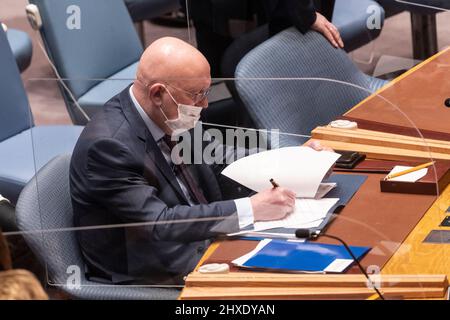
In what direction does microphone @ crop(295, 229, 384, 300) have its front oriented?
to the viewer's left

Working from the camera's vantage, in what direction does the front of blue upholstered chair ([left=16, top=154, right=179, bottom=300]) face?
facing to the right of the viewer

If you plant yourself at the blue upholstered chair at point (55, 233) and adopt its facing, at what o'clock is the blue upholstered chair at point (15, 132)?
the blue upholstered chair at point (15, 132) is roughly at 9 o'clock from the blue upholstered chair at point (55, 233).

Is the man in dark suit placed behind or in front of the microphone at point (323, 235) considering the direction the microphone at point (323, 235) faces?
in front

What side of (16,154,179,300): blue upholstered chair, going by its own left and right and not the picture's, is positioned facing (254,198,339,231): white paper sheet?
front

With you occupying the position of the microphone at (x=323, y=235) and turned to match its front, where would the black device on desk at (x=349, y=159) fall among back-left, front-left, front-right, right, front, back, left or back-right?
right

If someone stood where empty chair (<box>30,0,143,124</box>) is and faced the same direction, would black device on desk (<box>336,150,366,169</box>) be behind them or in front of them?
in front

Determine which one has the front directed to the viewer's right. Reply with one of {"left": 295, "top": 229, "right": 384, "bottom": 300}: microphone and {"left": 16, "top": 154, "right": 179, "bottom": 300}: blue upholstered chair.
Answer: the blue upholstered chair

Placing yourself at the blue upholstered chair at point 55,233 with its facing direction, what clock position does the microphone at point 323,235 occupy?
The microphone is roughly at 1 o'clock from the blue upholstered chair.

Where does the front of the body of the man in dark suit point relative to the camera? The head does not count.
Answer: to the viewer's right

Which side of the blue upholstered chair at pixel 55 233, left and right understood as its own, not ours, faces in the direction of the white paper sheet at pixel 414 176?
front

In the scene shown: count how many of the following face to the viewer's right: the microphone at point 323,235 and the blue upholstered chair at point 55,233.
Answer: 1

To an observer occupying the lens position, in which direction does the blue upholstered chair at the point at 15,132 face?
facing the viewer and to the right of the viewer

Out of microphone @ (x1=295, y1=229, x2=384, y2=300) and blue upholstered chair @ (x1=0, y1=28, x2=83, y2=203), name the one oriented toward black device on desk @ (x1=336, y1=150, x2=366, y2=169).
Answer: the blue upholstered chair
